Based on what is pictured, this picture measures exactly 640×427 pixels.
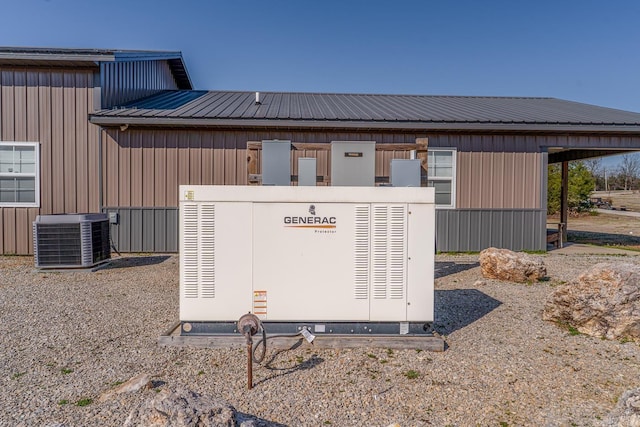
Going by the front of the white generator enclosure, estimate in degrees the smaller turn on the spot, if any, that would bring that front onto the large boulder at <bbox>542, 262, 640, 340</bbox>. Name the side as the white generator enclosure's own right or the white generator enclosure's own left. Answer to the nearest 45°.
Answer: approximately 90° to the white generator enclosure's own left

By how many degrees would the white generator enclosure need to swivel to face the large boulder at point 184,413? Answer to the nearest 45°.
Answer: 0° — it already faces it

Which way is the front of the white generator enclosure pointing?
toward the camera

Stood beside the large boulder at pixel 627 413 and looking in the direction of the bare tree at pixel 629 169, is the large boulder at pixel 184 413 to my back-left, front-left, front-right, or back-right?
back-left

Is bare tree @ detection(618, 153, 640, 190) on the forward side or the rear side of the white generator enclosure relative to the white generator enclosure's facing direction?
on the rear side

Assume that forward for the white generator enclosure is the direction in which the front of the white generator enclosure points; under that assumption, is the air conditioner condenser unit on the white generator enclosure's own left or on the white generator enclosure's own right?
on the white generator enclosure's own right

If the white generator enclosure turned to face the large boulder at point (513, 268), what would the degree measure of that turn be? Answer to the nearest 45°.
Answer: approximately 135° to its left

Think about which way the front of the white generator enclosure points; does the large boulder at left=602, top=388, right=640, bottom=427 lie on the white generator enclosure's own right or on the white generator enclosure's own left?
on the white generator enclosure's own left

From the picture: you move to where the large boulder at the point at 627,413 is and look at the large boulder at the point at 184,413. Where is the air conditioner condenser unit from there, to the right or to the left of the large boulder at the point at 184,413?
right

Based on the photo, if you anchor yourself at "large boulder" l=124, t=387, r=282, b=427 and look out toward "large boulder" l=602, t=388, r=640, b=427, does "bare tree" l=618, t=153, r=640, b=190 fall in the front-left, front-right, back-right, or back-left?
front-left
